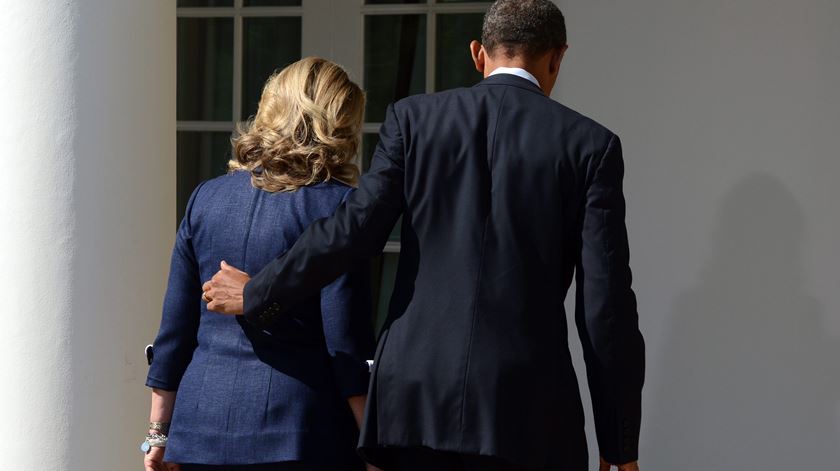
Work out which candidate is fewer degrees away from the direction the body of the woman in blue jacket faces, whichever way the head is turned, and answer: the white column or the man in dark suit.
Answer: the white column

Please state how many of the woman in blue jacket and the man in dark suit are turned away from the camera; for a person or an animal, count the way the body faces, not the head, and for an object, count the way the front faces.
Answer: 2

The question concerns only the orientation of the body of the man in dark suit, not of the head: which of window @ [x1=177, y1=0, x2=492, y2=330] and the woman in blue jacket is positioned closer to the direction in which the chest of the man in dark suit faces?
the window

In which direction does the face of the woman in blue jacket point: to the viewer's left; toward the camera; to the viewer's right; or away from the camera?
away from the camera

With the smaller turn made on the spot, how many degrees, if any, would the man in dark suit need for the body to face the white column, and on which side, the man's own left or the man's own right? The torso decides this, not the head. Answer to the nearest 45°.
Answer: approximately 45° to the man's own left

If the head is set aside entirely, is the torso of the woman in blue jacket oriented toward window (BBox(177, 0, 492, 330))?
yes

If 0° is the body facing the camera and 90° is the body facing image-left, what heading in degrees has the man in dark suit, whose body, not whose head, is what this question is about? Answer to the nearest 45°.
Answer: approximately 180°

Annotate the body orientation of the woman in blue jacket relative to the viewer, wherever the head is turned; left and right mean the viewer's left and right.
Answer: facing away from the viewer
